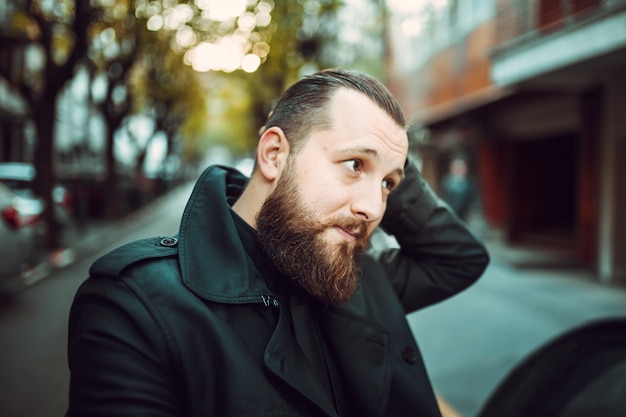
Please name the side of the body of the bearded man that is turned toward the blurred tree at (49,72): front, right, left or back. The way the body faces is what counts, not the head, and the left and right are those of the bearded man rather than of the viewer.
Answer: back

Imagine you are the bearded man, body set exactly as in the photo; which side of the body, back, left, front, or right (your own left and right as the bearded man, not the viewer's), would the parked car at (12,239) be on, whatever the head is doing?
back

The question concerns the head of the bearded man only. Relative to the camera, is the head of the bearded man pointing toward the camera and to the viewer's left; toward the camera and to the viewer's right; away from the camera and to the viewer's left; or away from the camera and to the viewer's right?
toward the camera and to the viewer's right

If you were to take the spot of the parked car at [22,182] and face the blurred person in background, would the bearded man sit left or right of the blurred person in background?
right

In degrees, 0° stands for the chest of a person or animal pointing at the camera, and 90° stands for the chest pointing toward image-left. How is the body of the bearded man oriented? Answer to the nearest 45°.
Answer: approximately 315°

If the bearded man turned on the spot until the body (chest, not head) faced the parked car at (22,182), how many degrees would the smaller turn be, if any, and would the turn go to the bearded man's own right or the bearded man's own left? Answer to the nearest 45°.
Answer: approximately 180°

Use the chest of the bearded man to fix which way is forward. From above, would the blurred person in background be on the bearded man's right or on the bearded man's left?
on the bearded man's left

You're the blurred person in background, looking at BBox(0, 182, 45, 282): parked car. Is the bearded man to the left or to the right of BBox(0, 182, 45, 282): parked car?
left
